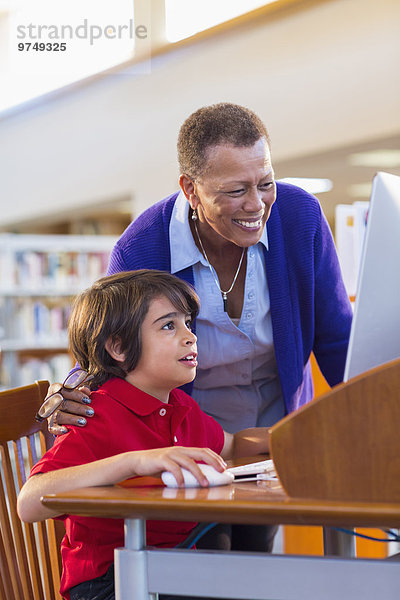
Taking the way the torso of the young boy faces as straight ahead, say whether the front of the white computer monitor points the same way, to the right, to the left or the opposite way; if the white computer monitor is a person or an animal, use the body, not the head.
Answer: the opposite way

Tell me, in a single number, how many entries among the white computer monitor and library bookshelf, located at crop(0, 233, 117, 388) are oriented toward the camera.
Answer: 1

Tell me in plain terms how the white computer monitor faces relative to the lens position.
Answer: facing away from the viewer and to the left of the viewer

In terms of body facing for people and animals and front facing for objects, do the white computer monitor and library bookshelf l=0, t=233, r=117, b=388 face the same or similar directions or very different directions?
very different directions

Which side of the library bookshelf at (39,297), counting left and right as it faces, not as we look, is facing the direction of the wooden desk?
front

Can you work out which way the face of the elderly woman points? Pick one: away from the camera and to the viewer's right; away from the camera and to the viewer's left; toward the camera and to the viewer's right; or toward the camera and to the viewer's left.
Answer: toward the camera and to the viewer's right

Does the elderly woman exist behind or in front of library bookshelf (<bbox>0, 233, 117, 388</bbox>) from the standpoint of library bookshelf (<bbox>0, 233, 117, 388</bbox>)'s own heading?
in front

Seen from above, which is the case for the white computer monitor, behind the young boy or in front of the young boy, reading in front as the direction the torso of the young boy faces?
in front
